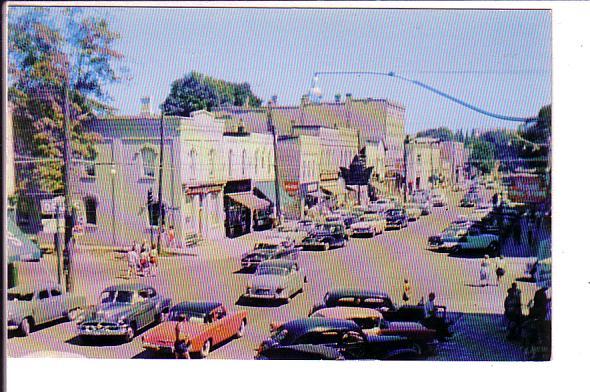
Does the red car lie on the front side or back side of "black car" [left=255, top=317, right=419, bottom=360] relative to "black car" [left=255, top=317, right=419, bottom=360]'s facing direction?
on the back side

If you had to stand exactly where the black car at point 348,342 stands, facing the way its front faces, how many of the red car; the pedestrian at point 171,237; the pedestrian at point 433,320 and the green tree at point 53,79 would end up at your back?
3

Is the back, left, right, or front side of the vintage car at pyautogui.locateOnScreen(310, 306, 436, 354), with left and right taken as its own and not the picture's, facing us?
right

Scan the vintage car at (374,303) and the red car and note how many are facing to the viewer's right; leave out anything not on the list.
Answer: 1

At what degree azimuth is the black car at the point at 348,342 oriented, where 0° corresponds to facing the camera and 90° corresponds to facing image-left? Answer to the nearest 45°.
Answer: approximately 270°

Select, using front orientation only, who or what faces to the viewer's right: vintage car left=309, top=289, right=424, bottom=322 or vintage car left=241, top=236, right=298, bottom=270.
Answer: vintage car left=309, top=289, right=424, bottom=322

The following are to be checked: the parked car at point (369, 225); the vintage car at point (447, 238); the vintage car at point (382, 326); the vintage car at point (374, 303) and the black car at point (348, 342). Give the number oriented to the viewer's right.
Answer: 3

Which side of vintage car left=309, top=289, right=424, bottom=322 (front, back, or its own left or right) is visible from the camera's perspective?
right

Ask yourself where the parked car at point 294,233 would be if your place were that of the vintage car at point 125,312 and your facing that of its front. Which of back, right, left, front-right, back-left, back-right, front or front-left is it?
back-left

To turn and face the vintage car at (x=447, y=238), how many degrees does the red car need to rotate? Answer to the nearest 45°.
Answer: approximately 135° to its left
